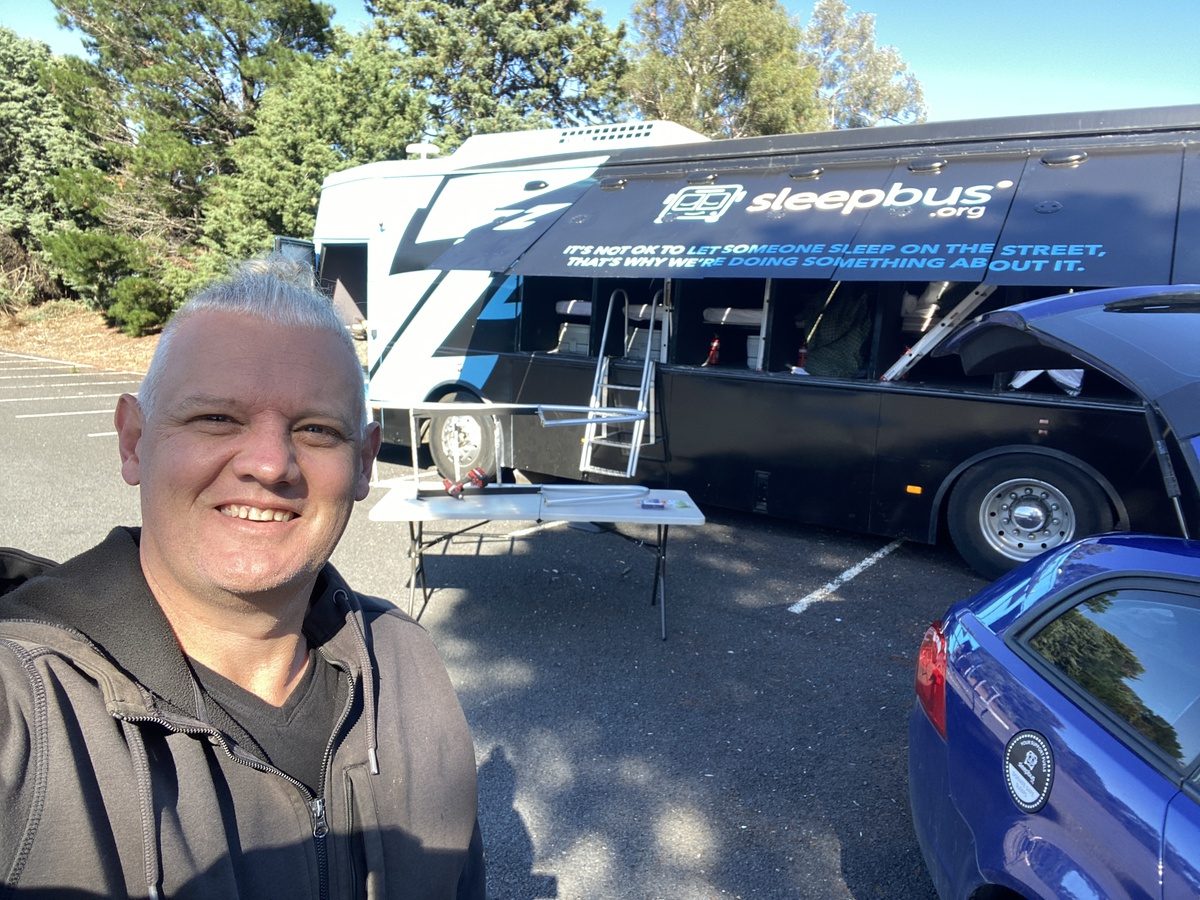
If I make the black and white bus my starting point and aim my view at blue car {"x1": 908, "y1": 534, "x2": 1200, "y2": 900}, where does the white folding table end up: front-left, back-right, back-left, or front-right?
front-right

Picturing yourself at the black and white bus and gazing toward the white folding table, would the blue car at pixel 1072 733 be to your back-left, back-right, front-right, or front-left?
front-left

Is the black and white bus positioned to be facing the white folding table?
no

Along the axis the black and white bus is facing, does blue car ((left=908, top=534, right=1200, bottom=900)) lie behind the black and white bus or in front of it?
behind

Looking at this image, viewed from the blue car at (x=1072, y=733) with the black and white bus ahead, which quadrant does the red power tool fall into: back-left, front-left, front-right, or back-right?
front-left

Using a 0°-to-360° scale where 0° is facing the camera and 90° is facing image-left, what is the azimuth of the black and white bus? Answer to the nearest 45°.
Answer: approximately 135°

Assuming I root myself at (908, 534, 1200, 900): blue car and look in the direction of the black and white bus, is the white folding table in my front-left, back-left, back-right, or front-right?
front-left
